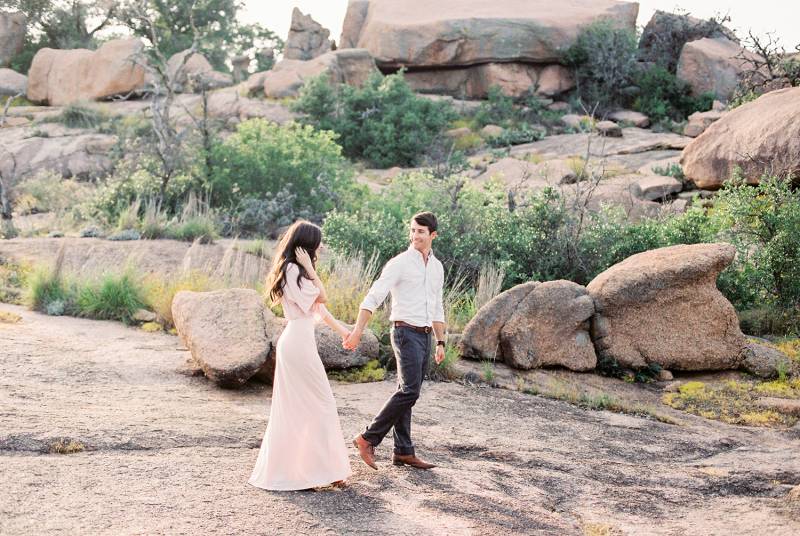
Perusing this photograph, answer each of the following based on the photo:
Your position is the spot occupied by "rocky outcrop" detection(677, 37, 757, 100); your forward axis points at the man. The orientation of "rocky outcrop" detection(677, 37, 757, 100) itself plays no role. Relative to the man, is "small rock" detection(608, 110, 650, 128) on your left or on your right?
right

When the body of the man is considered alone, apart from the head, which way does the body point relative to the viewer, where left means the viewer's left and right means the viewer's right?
facing the viewer and to the right of the viewer

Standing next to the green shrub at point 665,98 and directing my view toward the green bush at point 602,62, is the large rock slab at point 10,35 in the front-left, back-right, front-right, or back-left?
front-left

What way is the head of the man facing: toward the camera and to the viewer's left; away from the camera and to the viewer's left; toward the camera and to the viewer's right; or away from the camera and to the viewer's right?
toward the camera and to the viewer's left

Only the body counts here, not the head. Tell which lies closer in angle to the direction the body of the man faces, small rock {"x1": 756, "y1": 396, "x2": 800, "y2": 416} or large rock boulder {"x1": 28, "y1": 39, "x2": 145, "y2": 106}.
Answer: the small rock

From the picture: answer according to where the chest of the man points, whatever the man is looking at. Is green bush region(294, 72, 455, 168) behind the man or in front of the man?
behind

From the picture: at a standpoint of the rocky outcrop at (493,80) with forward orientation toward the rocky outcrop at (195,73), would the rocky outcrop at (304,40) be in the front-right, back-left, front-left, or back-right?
front-right
